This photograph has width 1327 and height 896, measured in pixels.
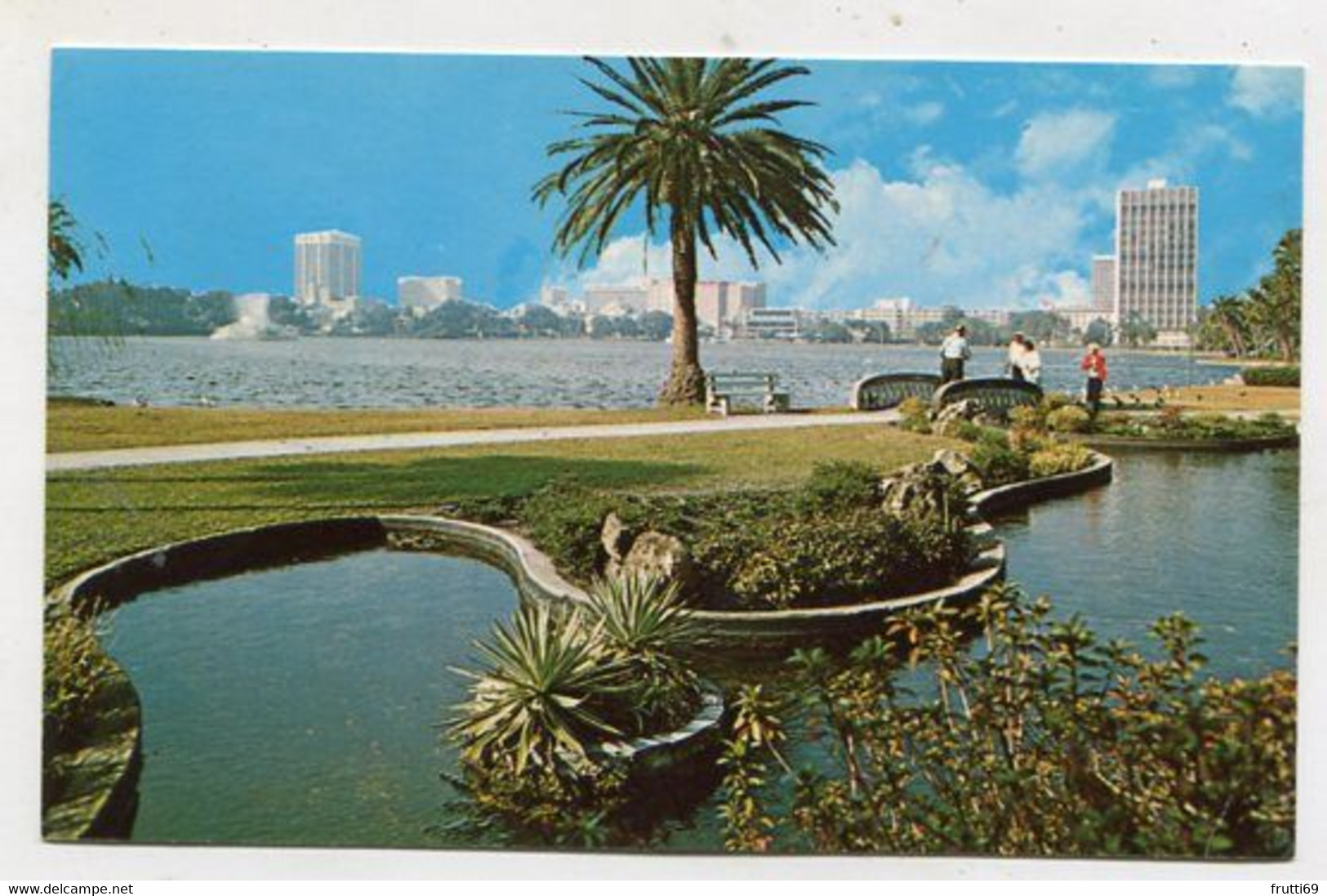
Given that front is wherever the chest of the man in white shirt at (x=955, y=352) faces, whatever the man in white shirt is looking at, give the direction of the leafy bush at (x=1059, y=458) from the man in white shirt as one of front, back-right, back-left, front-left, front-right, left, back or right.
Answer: back-right

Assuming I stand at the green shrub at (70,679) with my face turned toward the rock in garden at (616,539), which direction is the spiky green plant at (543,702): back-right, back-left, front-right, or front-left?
front-right

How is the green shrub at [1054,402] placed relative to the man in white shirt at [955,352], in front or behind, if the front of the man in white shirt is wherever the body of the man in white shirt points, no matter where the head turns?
in front

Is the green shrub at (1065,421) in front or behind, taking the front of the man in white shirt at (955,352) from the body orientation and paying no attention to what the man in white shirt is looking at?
in front
